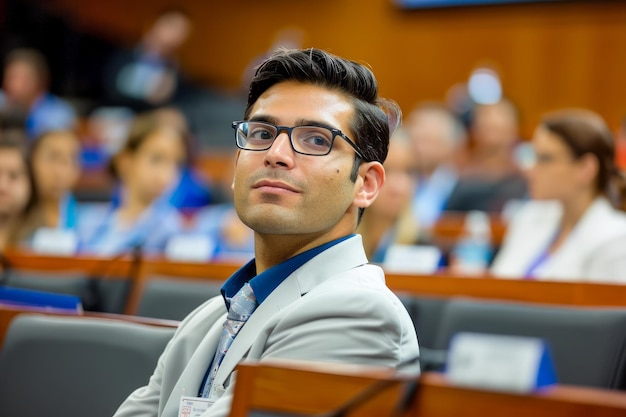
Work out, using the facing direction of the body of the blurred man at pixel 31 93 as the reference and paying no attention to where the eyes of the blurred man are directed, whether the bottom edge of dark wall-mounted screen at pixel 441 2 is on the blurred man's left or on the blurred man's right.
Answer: on the blurred man's left

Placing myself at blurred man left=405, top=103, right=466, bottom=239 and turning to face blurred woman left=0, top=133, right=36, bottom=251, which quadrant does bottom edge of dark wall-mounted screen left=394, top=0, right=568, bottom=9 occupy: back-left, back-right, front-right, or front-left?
back-right

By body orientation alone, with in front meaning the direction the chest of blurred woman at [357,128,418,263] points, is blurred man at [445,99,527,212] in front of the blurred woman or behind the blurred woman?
behind

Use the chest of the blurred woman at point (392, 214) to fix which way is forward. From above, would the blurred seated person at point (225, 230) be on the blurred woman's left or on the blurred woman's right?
on the blurred woman's right

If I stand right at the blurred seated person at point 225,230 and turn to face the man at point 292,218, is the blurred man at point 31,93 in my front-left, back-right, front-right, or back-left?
back-right

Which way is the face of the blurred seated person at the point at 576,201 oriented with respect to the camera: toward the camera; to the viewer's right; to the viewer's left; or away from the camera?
to the viewer's left

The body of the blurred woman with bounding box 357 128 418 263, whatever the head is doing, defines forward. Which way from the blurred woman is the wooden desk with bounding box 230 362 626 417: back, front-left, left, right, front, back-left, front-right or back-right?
front-left

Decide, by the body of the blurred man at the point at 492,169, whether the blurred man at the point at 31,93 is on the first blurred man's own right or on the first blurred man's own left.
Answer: on the first blurred man's own right

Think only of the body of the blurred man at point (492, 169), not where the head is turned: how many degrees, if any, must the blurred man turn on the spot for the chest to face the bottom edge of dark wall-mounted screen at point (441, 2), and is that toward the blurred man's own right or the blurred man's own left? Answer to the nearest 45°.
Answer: approximately 180°

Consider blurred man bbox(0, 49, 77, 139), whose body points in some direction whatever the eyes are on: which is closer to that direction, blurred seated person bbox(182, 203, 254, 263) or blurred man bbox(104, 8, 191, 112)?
the blurred seated person

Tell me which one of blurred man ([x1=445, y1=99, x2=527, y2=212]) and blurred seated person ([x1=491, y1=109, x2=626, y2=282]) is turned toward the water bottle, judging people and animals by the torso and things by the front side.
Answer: the blurred man

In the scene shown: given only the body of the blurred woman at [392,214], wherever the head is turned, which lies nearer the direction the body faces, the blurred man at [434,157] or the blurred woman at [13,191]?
the blurred woman
